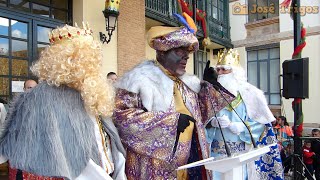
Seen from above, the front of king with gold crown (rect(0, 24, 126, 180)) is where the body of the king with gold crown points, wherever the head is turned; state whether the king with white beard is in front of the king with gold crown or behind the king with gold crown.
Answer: in front

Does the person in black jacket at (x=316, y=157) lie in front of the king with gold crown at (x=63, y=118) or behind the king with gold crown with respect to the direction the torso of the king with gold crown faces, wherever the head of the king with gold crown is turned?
in front

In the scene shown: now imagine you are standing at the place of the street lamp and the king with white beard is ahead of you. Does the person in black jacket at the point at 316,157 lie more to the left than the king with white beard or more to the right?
left

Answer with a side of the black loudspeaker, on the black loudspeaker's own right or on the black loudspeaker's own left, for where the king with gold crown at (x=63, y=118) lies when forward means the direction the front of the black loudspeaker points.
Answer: on the black loudspeaker's own right

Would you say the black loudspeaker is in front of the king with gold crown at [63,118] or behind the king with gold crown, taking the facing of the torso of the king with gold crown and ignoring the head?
in front

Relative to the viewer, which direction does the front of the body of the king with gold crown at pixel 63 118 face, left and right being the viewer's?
facing to the right of the viewer

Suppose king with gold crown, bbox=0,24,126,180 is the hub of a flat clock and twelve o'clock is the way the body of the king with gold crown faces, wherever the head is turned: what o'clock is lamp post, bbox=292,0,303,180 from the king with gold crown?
The lamp post is roughly at 11 o'clock from the king with gold crown.

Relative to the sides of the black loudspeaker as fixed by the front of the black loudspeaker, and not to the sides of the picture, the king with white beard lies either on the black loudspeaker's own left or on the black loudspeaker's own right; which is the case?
on the black loudspeaker's own right
